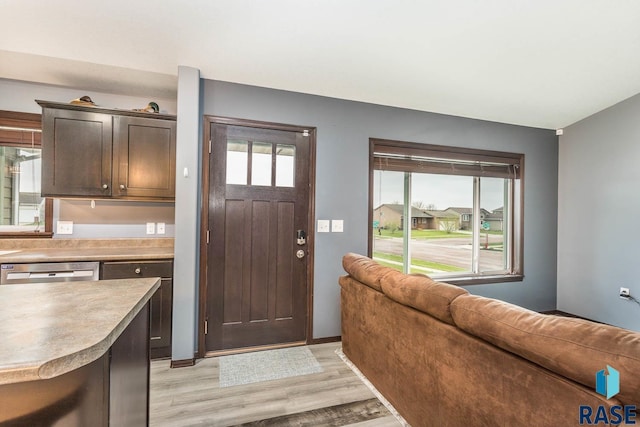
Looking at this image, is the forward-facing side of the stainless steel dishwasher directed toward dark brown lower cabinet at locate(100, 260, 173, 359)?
no

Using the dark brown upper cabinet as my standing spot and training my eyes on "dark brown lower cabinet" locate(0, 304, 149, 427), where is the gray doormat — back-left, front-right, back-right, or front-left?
front-left

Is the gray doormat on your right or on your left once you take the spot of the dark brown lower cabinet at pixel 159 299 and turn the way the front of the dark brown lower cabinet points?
on your left

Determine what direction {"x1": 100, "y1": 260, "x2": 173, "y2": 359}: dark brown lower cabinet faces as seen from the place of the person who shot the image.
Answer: facing the viewer

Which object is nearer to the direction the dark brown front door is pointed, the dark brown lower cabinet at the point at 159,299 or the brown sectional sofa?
the brown sectional sofa

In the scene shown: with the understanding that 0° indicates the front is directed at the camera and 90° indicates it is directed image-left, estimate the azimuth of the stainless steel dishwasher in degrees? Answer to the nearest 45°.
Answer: approximately 0°

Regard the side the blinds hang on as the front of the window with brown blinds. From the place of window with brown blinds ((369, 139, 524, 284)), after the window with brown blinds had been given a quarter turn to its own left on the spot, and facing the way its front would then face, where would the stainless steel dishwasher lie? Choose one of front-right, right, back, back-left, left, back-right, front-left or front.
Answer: back

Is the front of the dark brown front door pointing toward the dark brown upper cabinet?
no

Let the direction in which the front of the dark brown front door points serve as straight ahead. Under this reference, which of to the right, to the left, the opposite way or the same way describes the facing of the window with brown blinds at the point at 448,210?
the same way

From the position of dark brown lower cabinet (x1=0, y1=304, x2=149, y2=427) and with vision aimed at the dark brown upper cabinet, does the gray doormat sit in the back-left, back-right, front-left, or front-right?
front-right

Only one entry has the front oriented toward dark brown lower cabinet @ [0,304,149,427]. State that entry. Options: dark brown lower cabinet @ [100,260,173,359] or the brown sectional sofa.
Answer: dark brown lower cabinet @ [100,260,173,359]

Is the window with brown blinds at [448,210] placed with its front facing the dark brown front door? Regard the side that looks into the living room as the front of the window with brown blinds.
no

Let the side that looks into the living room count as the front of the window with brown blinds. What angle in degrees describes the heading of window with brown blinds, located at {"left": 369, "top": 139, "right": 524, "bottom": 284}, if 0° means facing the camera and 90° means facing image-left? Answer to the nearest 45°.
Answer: approximately 315°

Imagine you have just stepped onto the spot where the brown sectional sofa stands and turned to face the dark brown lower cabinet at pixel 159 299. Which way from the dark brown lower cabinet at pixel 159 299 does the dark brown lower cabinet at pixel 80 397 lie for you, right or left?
left

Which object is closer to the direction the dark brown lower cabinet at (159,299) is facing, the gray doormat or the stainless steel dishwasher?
the gray doormat

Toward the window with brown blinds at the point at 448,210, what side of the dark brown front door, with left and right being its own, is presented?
left

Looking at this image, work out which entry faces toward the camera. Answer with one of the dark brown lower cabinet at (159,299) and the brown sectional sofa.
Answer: the dark brown lower cabinet
